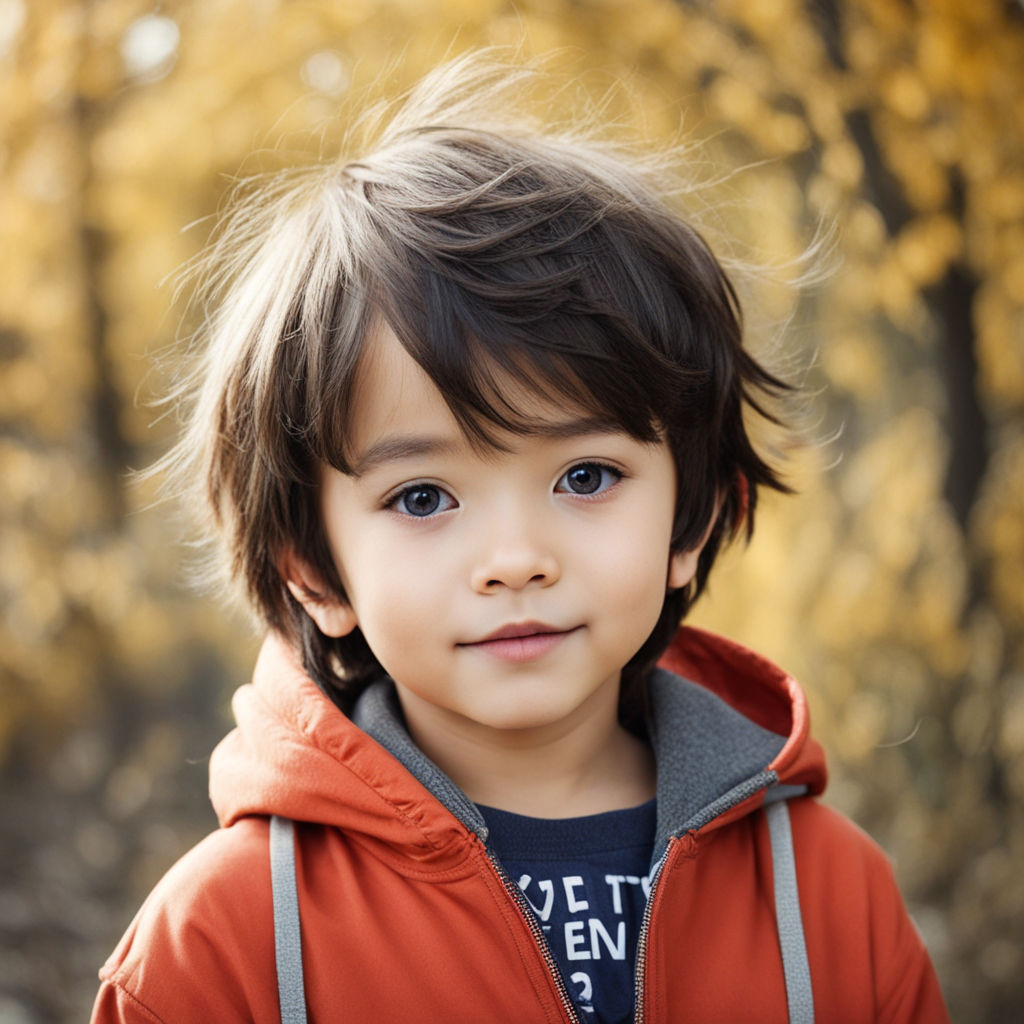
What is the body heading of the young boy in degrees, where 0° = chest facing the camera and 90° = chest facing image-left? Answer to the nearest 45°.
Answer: approximately 0°
